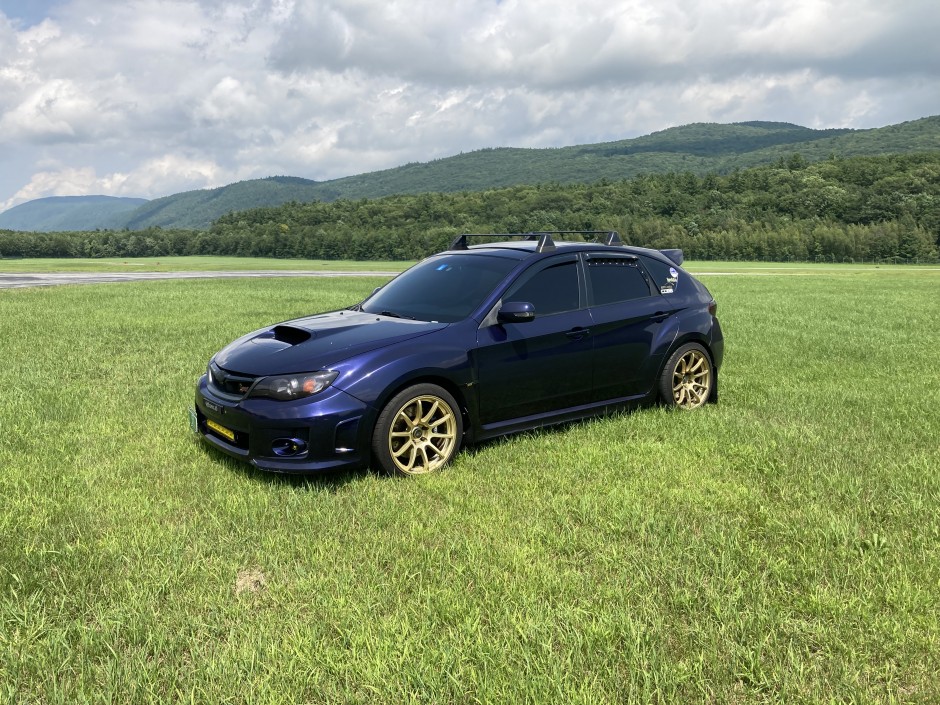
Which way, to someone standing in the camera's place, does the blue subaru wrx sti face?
facing the viewer and to the left of the viewer
